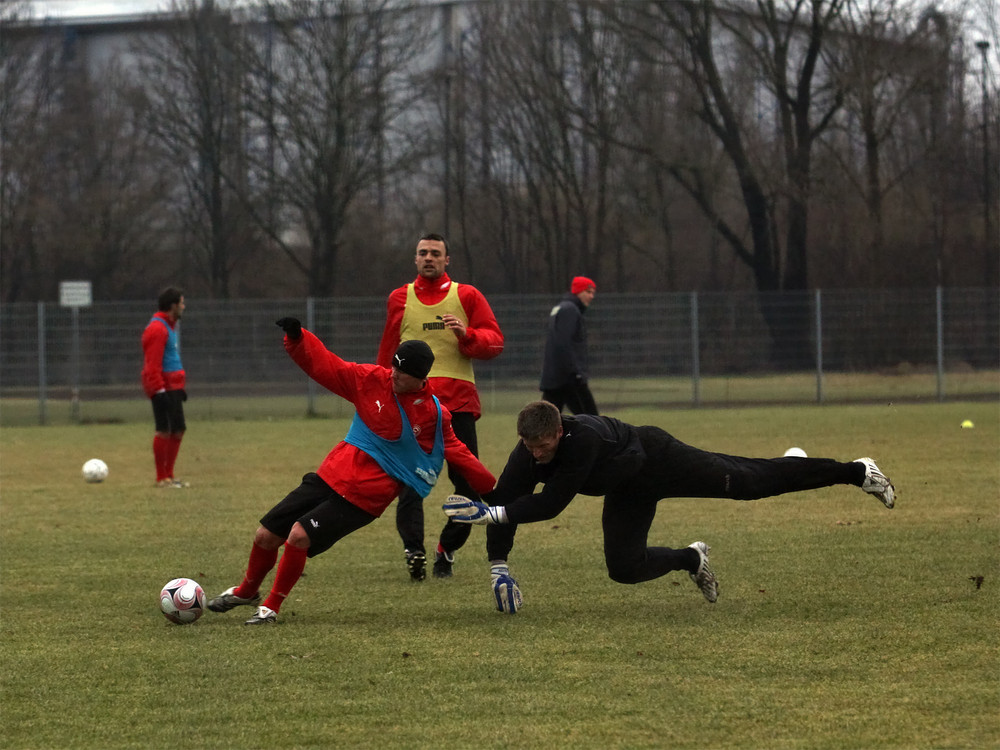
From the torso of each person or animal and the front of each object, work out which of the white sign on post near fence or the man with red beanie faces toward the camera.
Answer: the white sign on post near fence

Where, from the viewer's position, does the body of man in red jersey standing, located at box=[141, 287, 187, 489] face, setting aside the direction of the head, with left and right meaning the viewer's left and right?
facing to the right of the viewer

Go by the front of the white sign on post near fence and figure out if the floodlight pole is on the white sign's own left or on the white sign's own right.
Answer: on the white sign's own left

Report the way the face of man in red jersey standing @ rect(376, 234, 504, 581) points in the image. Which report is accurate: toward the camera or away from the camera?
toward the camera

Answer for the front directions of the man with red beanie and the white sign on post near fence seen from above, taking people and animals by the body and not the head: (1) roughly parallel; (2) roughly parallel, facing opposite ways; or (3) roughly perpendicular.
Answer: roughly perpendicular

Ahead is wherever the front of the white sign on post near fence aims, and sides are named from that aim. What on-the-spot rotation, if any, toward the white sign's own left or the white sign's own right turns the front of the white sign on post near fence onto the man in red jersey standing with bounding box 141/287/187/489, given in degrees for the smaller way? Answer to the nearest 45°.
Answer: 0° — it already faces them

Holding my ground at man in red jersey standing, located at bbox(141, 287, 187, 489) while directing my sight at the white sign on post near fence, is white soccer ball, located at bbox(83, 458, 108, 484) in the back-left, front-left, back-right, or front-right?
front-left

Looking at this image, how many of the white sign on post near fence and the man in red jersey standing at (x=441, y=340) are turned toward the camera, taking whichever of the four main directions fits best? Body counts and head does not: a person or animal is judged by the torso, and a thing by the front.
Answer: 2

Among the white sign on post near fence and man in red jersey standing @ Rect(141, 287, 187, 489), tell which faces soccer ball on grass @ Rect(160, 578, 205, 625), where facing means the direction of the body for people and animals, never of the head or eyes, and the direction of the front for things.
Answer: the white sign on post near fence

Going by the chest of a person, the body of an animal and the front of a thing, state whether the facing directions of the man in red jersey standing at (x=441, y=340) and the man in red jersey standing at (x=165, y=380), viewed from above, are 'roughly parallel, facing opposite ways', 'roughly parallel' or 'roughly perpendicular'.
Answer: roughly perpendicular

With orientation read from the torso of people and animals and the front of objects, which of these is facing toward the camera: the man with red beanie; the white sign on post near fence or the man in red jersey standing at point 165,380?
the white sign on post near fence

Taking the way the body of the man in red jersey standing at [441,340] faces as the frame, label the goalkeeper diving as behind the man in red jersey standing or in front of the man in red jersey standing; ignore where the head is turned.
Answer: in front

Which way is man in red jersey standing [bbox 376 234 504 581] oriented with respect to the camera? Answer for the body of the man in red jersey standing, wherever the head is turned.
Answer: toward the camera

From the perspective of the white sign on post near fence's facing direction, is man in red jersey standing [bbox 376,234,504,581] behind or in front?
in front
